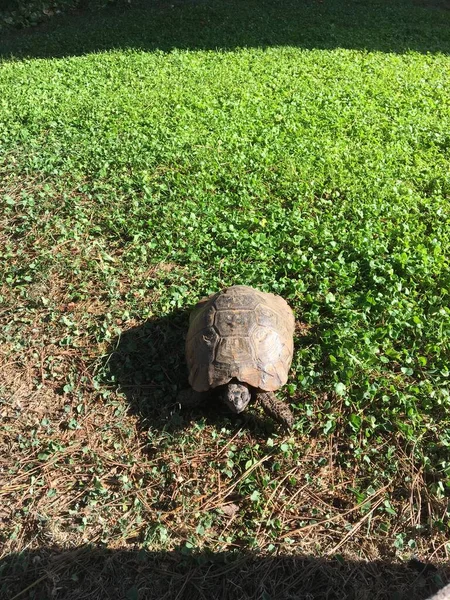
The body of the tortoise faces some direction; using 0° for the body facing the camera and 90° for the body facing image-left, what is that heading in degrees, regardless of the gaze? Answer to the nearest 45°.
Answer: approximately 0°
